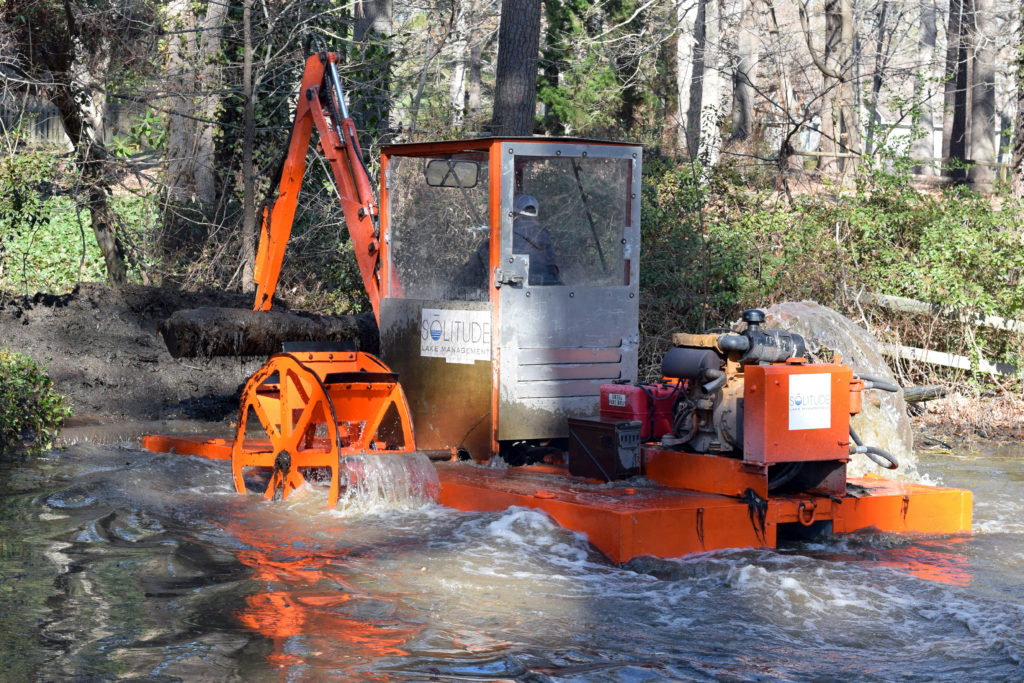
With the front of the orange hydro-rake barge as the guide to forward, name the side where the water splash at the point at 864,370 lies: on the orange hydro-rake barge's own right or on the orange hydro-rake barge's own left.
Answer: on the orange hydro-rake barge's own right

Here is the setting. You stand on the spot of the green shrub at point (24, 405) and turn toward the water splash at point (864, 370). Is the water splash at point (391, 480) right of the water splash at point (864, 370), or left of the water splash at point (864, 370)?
right

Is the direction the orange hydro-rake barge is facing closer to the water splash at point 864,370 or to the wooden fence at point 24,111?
the wooden fence

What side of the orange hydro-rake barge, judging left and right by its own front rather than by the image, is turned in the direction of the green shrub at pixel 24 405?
front

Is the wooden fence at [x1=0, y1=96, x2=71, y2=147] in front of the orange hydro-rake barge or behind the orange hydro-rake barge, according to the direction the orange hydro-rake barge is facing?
in front

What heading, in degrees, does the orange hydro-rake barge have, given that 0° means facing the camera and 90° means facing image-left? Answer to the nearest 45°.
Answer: approximately 135°

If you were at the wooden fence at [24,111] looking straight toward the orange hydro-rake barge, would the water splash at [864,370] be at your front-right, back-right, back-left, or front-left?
front-left

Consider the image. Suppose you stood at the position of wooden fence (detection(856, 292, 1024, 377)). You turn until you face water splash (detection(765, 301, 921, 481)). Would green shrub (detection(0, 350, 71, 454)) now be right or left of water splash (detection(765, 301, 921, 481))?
right
